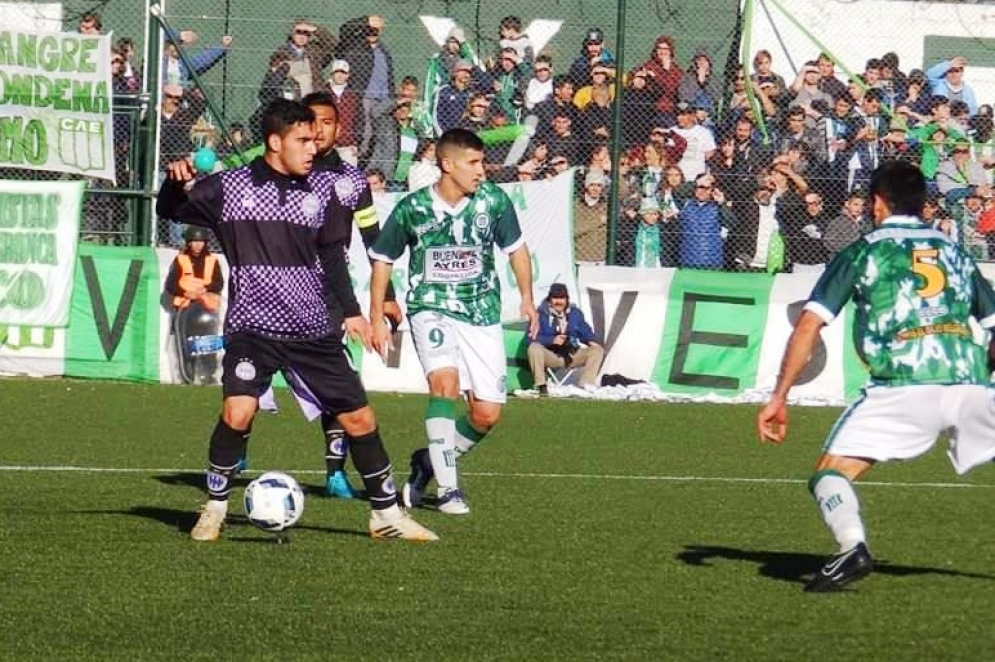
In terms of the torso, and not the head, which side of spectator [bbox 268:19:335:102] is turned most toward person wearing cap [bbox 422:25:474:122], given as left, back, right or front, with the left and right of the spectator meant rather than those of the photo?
left

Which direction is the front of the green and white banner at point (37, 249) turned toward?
toward the camera

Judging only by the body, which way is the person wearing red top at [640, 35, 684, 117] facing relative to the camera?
toward the camera

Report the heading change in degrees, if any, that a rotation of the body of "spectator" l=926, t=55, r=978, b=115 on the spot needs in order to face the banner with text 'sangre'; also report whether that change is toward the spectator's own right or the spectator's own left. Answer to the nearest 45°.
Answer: approximately 45° to the spectator's own right

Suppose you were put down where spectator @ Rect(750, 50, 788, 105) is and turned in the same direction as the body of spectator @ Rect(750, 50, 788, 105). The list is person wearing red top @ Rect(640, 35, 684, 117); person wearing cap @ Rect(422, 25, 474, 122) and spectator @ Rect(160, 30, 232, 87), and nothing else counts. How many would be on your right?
3

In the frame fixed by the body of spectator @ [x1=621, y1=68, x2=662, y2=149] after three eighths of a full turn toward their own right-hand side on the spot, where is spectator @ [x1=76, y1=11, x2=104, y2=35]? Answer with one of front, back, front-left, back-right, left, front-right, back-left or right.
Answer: front-left

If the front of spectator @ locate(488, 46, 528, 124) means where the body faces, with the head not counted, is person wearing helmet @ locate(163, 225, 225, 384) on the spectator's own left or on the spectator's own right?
on the spectator's own right

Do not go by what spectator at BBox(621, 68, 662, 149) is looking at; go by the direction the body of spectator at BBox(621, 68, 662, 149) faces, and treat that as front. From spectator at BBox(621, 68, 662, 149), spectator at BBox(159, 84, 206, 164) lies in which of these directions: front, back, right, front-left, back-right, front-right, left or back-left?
right

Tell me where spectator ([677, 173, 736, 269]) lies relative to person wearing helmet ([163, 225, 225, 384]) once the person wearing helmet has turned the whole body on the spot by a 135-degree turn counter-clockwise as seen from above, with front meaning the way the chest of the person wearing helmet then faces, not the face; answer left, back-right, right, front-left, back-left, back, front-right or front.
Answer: front-right

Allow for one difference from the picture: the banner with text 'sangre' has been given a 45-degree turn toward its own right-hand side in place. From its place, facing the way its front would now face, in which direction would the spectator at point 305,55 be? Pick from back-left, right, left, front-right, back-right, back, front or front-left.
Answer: back-left

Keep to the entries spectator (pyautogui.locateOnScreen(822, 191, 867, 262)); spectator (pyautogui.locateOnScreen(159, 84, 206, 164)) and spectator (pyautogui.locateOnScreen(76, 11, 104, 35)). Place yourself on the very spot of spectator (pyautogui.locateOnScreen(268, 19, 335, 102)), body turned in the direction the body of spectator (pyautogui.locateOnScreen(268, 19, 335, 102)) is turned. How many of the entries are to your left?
1

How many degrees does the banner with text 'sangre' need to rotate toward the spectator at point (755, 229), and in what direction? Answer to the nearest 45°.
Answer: approximately 90° to its left
